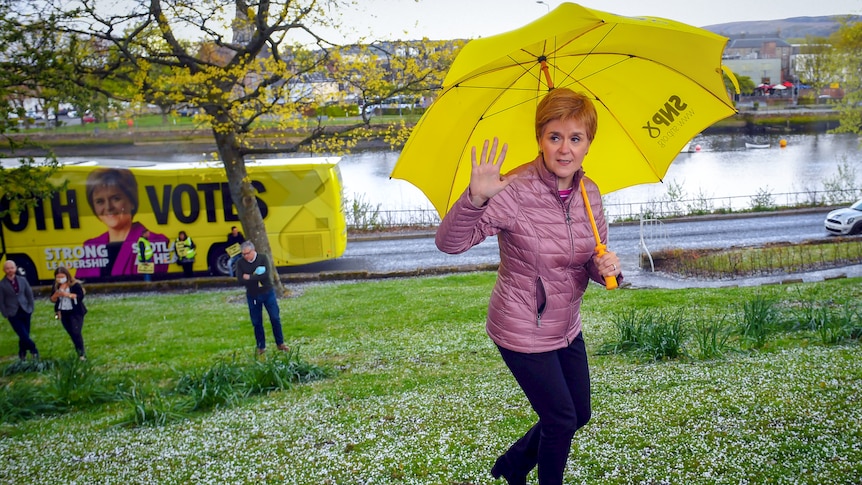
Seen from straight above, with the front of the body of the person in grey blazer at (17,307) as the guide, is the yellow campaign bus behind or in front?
behind

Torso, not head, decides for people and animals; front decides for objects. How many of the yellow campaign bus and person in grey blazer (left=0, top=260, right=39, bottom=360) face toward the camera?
1

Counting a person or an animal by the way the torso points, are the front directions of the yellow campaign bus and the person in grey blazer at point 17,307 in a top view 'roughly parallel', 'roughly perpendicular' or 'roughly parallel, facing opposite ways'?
roughly perpendicular

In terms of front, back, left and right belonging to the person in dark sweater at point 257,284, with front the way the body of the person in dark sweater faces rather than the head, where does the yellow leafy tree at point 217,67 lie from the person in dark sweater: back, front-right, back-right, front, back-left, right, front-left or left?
back

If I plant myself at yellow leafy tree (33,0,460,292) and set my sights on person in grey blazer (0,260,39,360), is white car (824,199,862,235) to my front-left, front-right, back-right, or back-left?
back-left

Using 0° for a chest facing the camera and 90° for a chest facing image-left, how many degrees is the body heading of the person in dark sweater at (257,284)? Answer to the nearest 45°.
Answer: approximately 0°

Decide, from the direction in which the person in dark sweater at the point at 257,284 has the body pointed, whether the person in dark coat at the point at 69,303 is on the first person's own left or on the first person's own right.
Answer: on the first person's own right
